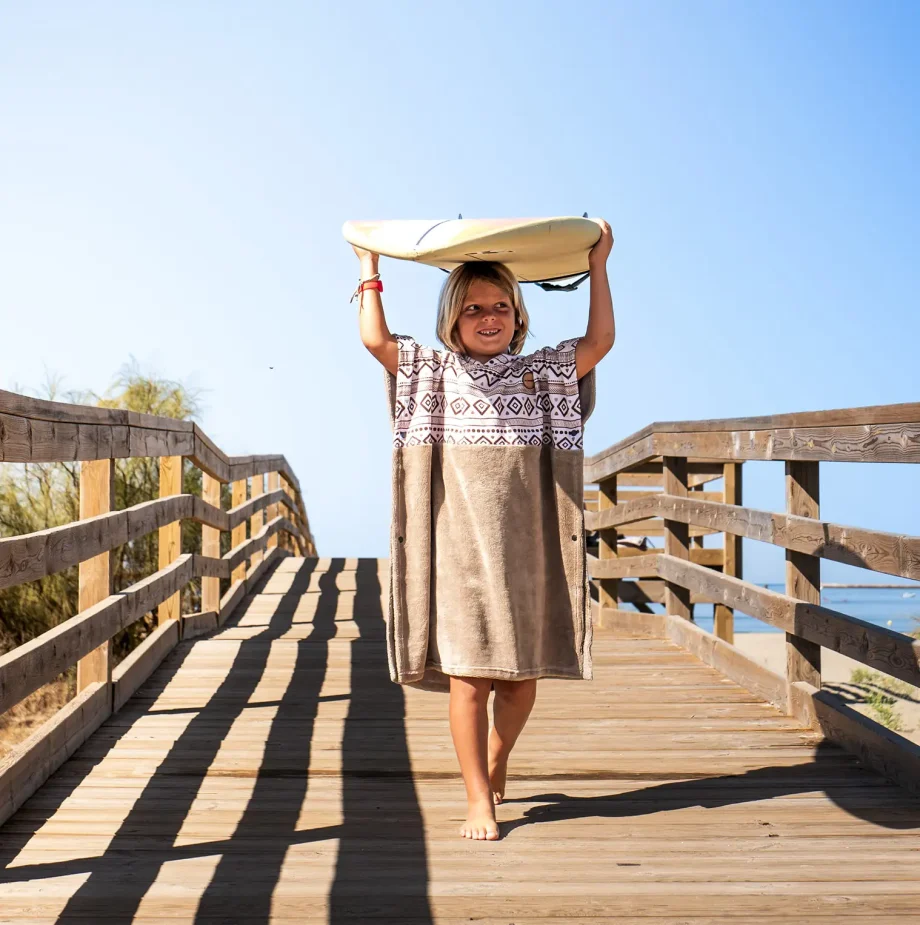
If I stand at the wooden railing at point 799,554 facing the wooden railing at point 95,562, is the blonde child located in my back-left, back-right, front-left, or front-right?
front-left

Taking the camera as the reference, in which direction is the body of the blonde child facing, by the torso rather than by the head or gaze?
toward the camera

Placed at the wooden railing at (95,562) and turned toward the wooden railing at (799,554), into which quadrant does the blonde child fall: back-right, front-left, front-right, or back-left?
front-right

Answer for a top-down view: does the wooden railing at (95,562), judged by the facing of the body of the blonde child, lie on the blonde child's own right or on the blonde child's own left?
on the blonde child's own right

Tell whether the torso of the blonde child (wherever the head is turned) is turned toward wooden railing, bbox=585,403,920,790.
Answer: no
